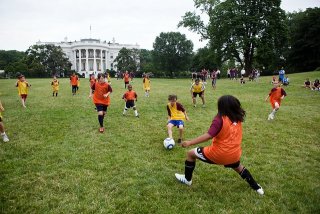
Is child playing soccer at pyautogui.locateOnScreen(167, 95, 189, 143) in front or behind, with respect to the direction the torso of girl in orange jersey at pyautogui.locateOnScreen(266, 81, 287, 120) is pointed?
in front

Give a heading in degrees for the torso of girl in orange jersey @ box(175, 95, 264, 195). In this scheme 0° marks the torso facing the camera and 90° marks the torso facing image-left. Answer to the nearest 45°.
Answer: approximately 135°

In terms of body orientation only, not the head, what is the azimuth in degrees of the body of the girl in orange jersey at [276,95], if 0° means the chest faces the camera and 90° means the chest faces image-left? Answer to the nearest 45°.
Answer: approximately 45°

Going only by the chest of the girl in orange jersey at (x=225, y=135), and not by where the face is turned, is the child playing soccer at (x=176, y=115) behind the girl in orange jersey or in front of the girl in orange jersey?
in front

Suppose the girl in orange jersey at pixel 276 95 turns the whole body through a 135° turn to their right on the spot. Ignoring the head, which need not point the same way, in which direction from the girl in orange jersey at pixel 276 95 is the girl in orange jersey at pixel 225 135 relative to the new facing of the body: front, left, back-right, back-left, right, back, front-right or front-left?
back
